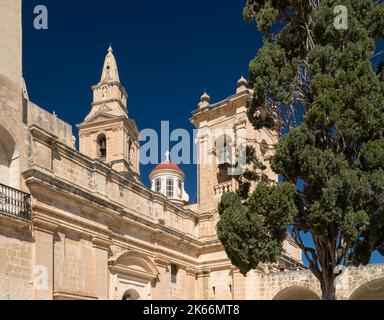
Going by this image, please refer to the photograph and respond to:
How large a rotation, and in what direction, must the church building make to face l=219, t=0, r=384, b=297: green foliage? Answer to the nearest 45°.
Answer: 0° — it already faces it
